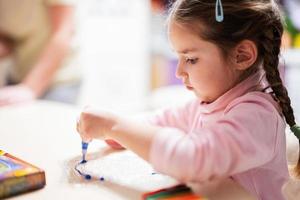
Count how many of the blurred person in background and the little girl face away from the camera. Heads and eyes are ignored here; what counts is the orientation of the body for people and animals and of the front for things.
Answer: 0

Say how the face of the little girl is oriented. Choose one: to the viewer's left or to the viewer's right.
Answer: to the viewer's left

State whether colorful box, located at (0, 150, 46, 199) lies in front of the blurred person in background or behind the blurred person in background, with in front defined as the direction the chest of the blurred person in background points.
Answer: in front

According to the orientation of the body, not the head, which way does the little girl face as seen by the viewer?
to the viewer's left

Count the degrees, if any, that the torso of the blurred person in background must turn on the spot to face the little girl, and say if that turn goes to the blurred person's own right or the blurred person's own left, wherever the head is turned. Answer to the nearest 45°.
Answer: approximately 45° to the blurred person's own left
